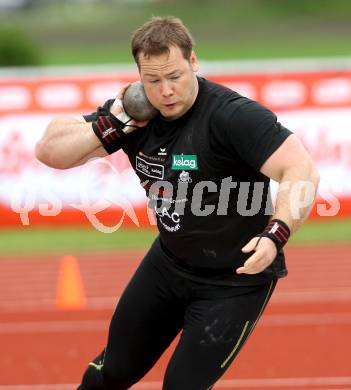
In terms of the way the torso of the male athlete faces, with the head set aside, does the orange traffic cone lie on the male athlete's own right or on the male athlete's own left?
on the male athlete's own right

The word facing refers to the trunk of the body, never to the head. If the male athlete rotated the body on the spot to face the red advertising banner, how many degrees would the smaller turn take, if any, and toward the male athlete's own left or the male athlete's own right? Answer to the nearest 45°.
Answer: approximately 135° to the male athlete's own right

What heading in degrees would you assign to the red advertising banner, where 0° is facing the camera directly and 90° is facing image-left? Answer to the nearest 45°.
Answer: approximately 0°

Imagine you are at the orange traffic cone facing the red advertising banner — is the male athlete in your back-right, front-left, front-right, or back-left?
back-right

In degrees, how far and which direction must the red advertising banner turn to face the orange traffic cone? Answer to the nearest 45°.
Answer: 0° — it already faces it

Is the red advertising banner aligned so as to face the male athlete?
yes

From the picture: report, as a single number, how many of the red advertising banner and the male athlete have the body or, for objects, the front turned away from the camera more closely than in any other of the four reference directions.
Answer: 0

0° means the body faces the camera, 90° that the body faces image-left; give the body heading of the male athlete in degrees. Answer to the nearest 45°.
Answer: approximately 45°
